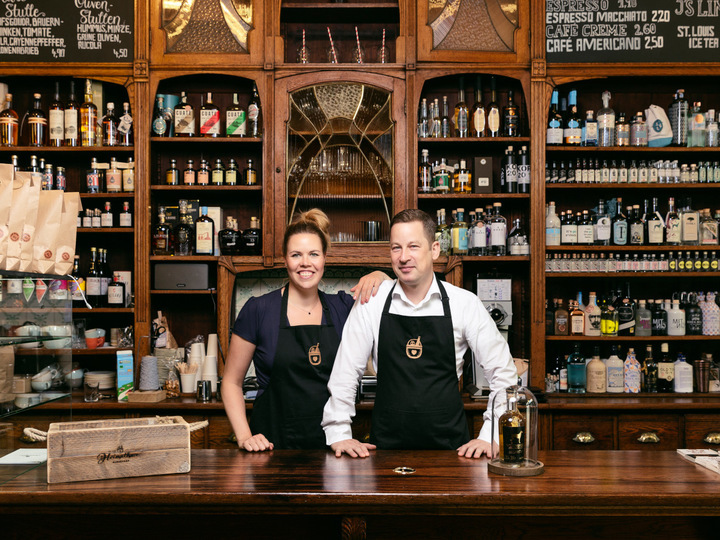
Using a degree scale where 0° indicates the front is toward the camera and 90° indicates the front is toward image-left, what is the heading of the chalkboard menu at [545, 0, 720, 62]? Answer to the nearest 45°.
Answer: approximately 0°

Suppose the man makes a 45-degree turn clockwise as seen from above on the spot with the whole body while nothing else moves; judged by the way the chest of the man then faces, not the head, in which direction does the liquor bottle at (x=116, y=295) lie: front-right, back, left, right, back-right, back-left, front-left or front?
right

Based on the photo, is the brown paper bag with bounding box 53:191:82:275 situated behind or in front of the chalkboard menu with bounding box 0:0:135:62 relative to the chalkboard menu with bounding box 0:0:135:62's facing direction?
in front

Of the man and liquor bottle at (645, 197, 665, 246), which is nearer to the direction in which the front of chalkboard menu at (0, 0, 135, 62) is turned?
the man

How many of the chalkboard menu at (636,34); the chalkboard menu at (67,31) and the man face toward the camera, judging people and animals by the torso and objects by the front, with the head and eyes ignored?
3

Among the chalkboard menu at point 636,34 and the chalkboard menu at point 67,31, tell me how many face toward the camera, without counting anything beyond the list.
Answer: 2

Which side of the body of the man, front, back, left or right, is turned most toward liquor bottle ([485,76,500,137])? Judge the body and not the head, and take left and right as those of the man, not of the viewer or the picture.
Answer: back

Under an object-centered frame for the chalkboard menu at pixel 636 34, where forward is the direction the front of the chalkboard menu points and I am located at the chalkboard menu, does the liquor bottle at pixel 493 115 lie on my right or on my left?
on my right

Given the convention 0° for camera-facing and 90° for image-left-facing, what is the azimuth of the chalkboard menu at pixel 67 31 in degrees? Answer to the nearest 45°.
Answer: approximately 0°
